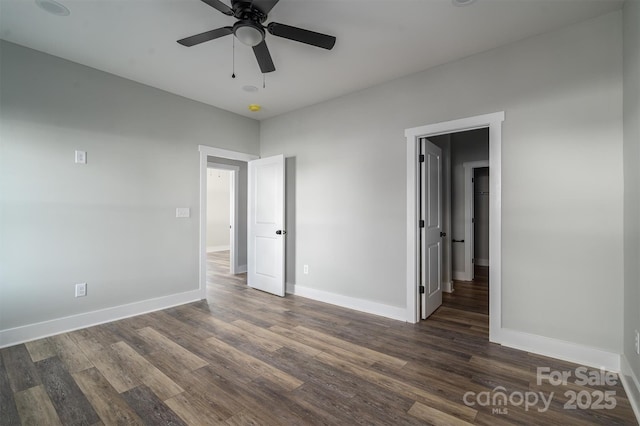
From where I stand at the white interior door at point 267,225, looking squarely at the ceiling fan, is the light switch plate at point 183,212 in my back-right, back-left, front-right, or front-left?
front-right

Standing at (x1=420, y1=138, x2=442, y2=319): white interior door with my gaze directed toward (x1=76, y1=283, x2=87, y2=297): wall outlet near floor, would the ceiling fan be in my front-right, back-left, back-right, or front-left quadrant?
front-left

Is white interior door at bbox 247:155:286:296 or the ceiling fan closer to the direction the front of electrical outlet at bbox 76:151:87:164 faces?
the ceiling fan

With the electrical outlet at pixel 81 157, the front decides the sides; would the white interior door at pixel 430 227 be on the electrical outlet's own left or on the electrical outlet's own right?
on the electrical outlet's own left

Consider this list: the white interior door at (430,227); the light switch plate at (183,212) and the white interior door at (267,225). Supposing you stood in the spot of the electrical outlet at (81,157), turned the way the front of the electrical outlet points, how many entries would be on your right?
0

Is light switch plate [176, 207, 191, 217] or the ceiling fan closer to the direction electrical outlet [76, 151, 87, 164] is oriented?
the ceiling fan

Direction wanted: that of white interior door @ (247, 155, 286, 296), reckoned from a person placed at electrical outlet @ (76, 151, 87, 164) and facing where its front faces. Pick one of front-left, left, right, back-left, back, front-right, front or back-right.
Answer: left

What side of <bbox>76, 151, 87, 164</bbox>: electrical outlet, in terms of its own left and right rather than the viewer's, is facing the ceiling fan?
front

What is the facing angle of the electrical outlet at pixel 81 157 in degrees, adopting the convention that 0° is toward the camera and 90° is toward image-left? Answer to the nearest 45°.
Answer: approximately 0°

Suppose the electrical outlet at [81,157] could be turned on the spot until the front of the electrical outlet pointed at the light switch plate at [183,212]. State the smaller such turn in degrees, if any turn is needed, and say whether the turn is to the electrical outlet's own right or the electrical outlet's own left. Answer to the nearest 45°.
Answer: approximately 90° to the electrical outlet's own left

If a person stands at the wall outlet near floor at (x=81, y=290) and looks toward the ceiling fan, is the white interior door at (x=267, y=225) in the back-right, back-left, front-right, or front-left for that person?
front-left
